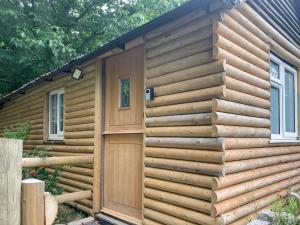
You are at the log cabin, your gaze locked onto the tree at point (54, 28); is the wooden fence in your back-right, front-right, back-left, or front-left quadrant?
back-left

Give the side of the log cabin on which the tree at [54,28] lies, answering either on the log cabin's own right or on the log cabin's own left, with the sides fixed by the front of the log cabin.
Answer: on the log cabin's own right

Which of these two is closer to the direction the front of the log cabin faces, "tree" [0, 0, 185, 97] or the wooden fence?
the wooden fence

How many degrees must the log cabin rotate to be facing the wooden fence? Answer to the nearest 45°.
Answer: approximately 45° to its left

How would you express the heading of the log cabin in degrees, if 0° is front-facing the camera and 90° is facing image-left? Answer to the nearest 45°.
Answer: approximately 45°
